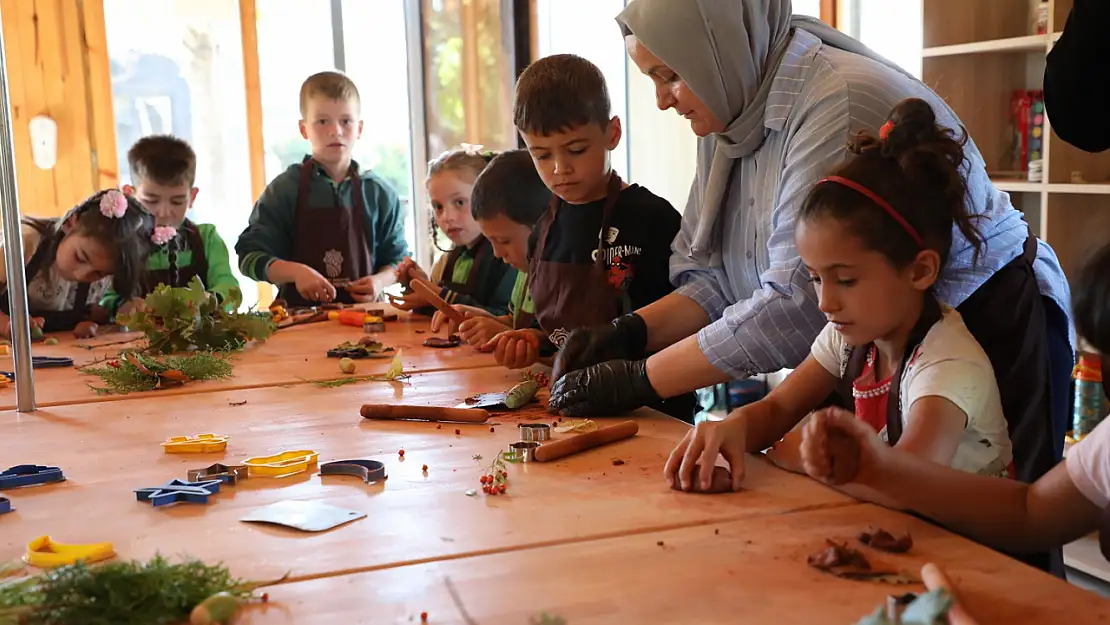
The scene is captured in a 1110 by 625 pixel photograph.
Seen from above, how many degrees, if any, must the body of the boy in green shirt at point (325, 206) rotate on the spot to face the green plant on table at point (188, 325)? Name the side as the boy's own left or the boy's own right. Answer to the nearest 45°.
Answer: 0° — they already face it

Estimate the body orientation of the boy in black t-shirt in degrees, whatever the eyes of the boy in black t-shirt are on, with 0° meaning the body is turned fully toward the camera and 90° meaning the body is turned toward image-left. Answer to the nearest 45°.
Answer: approximately 45°

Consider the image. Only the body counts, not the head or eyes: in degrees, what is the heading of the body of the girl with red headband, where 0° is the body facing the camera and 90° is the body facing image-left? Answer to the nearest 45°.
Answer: approximately 45°

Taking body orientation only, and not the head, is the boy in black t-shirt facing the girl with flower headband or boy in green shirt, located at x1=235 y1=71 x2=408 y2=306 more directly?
the girl with flower headband

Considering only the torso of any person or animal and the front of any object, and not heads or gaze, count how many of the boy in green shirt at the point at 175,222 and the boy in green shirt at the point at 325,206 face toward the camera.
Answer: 2

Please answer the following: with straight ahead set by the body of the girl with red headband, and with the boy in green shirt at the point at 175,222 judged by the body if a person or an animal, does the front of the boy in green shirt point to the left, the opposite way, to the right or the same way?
to the left
